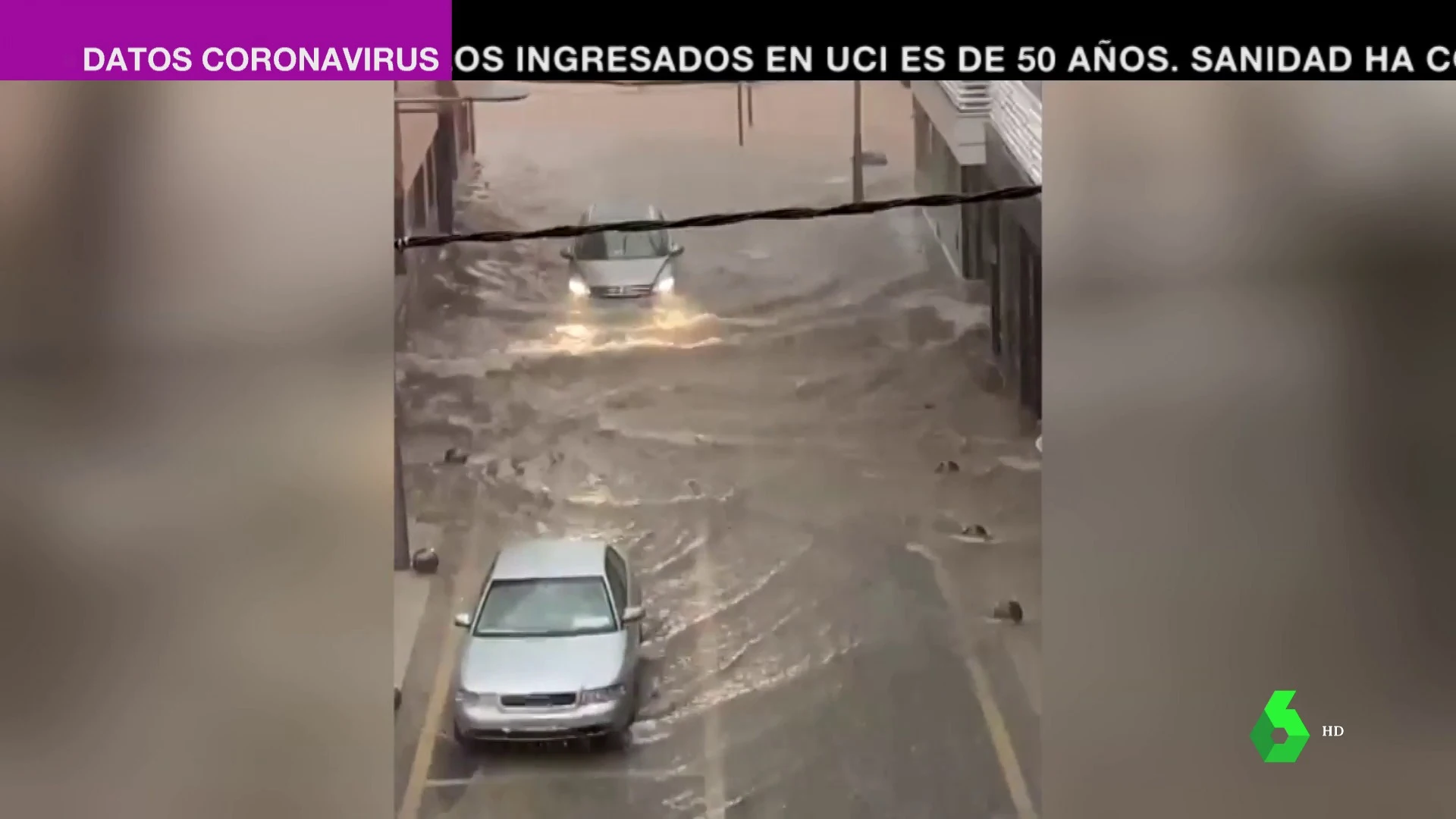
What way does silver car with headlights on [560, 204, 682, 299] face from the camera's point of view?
toward the camera

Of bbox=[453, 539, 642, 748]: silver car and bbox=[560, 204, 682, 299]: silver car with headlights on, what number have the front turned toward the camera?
2

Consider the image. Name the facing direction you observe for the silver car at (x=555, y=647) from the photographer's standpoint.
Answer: facing the viewer

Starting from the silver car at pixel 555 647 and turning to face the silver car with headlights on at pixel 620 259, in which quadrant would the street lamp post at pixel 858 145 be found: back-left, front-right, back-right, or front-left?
front-right
